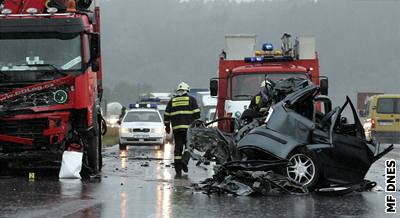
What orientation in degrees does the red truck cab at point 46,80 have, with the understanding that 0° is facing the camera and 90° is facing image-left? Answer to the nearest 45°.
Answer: approximately 0°

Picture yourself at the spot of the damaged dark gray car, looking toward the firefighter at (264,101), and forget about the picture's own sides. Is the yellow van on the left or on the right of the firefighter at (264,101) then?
right

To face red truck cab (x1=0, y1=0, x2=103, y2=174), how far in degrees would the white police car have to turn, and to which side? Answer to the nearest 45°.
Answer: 0° — it already faces it

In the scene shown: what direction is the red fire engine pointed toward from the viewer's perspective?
toward the camera

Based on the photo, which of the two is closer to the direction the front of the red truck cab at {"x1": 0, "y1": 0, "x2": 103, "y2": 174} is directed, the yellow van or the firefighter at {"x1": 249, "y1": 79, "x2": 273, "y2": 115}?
the firefighter

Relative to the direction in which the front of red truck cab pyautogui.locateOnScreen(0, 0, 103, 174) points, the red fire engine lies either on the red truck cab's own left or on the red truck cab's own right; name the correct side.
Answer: on the red truck cab's own left
